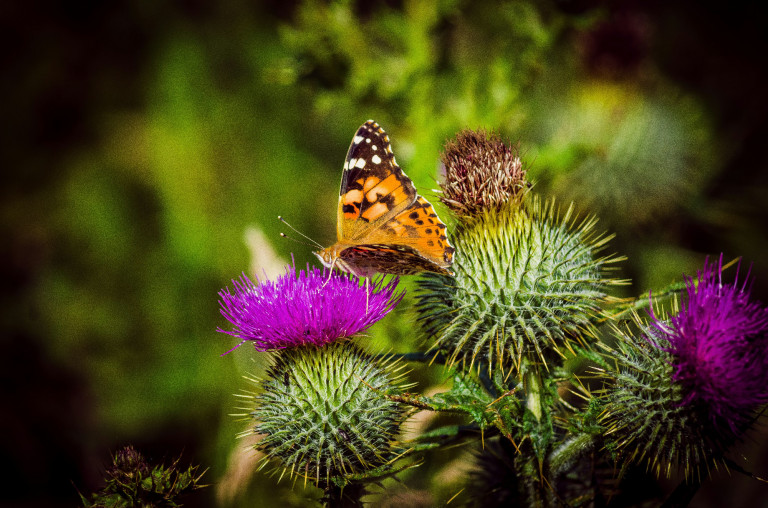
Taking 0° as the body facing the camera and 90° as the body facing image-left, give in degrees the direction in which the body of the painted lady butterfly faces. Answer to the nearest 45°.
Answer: approximately 90°

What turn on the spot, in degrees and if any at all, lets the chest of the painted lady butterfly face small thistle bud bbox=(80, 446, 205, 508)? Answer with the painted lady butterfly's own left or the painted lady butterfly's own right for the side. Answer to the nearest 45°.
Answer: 0° — it already faces it

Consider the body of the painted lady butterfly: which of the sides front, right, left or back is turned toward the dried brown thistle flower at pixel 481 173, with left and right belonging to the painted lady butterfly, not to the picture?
back
